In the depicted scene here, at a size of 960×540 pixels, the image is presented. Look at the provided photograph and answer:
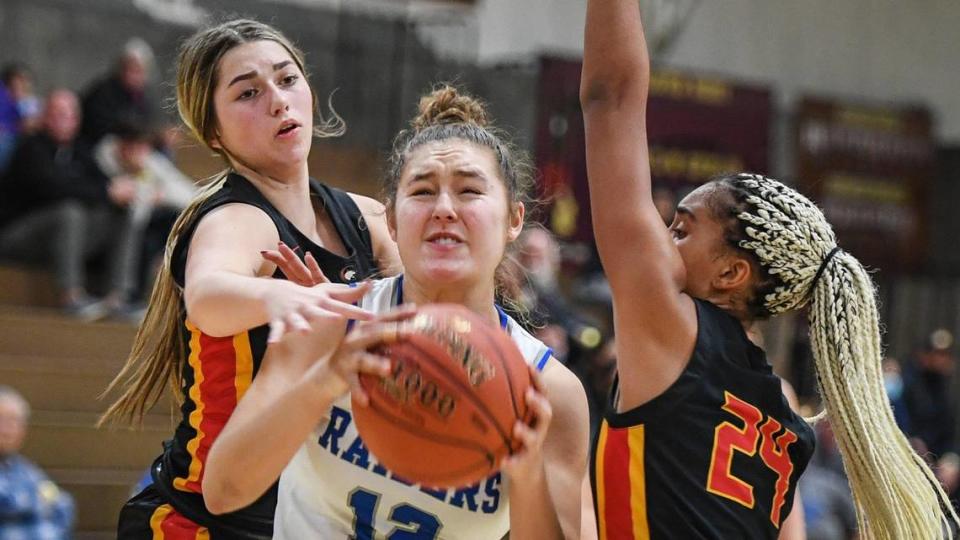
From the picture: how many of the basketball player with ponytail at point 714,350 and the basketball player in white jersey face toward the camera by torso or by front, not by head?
1

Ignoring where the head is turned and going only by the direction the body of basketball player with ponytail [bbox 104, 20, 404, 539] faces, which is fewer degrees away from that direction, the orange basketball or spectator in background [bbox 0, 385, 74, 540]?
the orange basketball

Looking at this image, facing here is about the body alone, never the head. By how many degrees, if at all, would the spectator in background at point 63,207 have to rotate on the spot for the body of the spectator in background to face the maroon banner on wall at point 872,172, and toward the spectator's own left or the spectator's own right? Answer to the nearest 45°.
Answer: approximately 45° to the spectator's own left

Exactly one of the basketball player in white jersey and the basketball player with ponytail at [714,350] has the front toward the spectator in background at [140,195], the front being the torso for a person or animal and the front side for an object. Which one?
the basketball player with ponytail

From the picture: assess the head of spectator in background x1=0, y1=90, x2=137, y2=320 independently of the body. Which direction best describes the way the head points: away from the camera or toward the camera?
toward the camera

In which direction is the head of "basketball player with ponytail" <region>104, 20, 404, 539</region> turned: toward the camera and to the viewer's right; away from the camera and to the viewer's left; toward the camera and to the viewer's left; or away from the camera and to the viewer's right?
toward the camera and to the viewer's right

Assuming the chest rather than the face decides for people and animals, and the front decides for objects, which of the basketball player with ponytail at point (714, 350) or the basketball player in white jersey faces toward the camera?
the basketball player in white jersey

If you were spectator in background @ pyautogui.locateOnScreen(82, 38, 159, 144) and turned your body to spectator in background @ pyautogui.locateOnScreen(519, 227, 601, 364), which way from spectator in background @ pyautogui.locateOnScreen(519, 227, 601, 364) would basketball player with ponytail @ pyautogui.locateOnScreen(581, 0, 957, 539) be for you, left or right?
right

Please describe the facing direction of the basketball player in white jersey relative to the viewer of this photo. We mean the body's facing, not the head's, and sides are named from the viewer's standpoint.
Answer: facing the viewer

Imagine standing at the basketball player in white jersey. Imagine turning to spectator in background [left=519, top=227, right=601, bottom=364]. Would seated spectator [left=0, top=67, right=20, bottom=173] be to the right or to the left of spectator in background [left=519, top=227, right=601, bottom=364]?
left

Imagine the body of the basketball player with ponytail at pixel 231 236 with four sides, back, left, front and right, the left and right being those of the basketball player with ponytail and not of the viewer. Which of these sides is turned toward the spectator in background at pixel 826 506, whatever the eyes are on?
left

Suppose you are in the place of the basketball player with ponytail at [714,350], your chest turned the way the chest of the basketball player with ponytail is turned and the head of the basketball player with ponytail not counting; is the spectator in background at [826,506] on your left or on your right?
on your right

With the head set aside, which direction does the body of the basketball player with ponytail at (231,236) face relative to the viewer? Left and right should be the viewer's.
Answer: facing the viewer and to the right of the viewer

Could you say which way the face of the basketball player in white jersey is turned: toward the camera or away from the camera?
toward the camera
